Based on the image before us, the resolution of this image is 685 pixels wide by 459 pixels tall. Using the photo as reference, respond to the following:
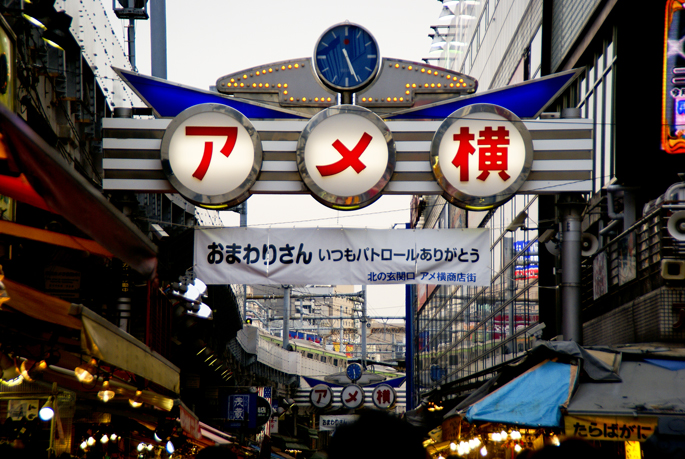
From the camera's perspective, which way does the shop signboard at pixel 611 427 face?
toward the camera

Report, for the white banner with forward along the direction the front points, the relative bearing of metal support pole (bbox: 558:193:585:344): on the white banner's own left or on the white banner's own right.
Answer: on the white banner's own left

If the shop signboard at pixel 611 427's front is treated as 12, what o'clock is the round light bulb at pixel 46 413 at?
The round light bulb is roughly at 3 o'clock from the shop signboard.

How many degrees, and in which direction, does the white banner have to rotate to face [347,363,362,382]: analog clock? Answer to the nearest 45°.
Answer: approximately 180°

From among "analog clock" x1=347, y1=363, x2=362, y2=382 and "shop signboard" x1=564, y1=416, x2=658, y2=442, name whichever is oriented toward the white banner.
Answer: the analog clock

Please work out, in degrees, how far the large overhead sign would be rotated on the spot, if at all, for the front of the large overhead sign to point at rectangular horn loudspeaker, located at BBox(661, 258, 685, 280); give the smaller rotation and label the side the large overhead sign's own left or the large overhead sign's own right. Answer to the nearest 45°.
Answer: approximately 45° to the large overhead sign's own left

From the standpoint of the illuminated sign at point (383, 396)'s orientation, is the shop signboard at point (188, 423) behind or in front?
in front

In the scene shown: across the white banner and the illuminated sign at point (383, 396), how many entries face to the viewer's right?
0

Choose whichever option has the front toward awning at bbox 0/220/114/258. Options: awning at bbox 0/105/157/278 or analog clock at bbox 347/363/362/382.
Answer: the analog clock

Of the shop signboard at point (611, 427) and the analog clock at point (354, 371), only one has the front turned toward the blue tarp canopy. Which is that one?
the analog clock

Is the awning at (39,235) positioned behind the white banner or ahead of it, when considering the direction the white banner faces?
ahead

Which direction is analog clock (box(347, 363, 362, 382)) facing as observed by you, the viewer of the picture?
facing the viewer

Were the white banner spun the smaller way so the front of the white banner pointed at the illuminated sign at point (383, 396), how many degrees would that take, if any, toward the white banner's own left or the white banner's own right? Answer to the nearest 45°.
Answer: approximately 180°

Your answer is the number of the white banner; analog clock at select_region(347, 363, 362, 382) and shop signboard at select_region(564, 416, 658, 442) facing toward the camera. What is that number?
3

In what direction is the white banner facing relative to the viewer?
toward the camera
